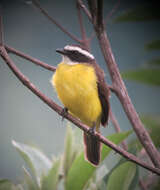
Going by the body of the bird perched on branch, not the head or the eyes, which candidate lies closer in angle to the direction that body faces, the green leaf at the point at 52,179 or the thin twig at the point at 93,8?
the green leaf

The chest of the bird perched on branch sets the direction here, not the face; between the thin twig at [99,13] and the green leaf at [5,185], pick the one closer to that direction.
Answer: the green leaf

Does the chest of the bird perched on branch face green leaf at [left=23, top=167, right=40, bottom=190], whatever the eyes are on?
yes

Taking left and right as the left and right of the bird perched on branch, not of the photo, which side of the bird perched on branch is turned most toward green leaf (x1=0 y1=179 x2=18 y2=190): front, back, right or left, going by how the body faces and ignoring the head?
front

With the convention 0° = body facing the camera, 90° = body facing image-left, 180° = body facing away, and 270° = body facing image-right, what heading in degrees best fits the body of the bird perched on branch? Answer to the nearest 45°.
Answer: approximately 45°

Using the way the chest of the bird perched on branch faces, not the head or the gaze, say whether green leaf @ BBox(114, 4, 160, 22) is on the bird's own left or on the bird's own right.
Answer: on the bird's own left

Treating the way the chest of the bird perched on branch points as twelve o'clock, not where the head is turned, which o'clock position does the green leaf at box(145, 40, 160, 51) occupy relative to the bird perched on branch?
The green leaf is roughly at 7 o'clock from the bird perched on branch.

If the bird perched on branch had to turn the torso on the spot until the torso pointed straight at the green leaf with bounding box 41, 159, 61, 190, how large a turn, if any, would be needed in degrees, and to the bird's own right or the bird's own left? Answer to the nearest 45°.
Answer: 0° — it already faces it
